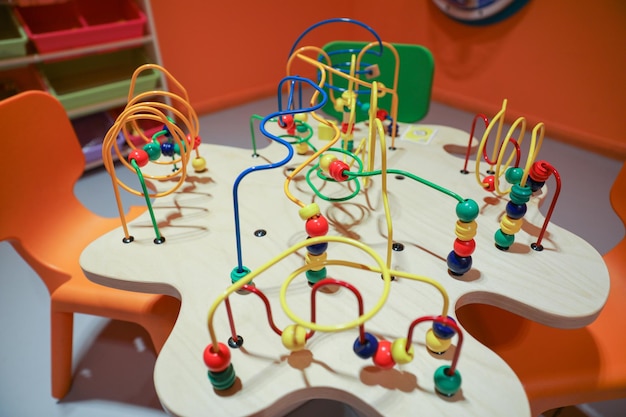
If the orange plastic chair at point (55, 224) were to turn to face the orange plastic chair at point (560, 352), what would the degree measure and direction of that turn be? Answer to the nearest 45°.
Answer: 0° — it already faces it

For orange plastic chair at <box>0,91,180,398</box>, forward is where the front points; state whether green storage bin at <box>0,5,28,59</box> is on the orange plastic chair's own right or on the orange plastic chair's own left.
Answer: on the orange plastic chair's own left

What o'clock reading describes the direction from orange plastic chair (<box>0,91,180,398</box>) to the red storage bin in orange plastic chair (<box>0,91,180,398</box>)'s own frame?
The red storage bin is roughly at 8 o'clock from the orange plastic chair.

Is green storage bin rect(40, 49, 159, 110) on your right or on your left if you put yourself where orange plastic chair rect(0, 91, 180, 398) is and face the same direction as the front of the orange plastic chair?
on your left

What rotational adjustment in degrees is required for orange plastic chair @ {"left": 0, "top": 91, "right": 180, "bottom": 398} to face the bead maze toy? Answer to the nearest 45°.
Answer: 0° — it already faces it

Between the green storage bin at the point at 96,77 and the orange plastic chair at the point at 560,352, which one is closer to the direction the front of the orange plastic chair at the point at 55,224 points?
the orange plastic chair

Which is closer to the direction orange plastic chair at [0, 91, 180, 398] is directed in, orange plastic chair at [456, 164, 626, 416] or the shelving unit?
the orange plastic chair

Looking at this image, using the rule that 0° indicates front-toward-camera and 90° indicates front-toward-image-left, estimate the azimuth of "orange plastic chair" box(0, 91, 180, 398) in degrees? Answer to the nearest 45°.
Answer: approximately 315°

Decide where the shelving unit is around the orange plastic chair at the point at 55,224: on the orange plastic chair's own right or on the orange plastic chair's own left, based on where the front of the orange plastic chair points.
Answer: on the orange plastic chair's own left

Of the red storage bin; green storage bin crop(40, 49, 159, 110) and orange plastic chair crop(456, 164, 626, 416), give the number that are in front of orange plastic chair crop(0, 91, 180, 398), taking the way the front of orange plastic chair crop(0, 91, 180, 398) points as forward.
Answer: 1
